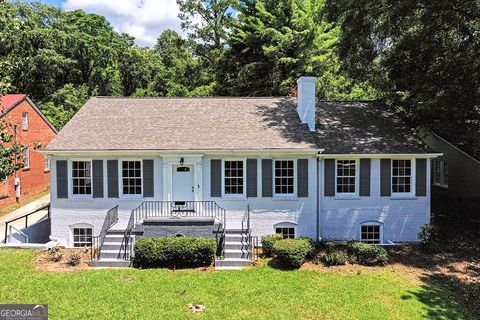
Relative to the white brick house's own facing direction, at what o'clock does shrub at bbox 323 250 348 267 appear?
The shrub is roughly at 10 o'clock from the white brick house.

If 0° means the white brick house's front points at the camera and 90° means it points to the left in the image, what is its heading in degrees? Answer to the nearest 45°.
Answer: approximately 0°

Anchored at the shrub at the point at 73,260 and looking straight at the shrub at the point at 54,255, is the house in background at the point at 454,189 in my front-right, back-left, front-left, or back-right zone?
back-right

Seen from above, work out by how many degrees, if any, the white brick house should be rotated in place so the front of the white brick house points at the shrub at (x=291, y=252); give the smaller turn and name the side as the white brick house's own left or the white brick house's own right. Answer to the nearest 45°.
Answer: approximately 45° to the white brick house's own left

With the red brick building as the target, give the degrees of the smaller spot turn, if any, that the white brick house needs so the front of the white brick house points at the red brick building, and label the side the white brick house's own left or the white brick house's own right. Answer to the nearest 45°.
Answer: approximately 135° to the white brick house's own right

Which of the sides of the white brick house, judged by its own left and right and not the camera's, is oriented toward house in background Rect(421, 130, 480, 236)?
left

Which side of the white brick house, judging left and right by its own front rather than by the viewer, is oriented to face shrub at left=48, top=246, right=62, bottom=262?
right

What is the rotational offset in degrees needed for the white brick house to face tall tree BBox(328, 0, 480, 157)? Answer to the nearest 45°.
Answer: approximately 90° to its left

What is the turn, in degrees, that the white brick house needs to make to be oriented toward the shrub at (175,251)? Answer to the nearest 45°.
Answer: approximately 45° to its right

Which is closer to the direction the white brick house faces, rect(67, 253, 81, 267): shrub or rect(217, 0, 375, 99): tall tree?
the shrub

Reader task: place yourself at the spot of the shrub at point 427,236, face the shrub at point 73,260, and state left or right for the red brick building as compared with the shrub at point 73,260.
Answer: right
